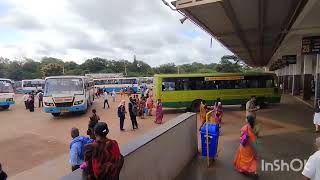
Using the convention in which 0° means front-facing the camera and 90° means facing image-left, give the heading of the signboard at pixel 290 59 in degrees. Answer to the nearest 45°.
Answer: approximately 0°

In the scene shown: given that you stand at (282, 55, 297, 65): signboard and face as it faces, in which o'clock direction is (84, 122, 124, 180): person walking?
The person walking is roughly at 12 o'clock from the signboard.

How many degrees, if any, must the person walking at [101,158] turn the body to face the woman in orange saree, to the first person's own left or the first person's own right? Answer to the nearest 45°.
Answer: approximately 45° to the first person's own right

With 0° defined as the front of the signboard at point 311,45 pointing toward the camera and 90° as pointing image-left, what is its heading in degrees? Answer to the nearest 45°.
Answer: approximately 0°

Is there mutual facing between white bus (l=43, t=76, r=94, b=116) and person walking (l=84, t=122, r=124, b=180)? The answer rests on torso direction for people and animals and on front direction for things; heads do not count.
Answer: yes

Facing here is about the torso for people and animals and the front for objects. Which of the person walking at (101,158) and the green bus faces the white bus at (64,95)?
the person walking

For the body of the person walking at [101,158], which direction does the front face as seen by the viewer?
away from the camera
